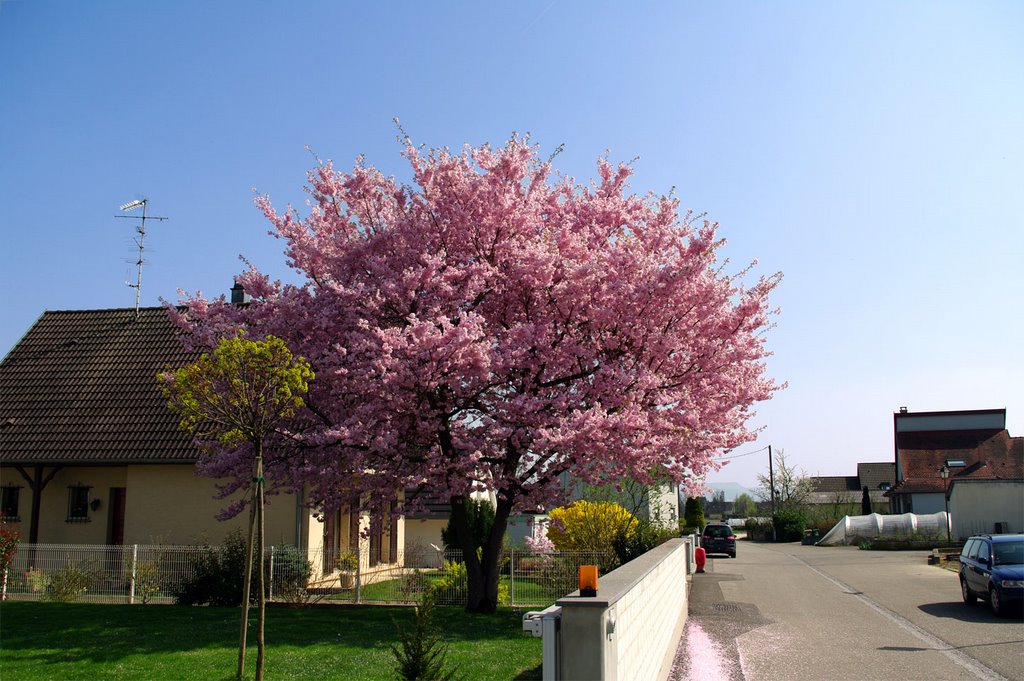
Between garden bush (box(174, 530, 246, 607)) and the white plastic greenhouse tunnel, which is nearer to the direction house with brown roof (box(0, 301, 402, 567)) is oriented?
the garden bush

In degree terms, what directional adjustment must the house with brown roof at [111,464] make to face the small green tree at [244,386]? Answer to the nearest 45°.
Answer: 0° — it already faces it

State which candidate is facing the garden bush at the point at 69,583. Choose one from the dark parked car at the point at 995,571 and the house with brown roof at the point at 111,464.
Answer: the house with brown roof

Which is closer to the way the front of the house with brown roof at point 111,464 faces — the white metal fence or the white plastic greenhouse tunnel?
the white metal fence

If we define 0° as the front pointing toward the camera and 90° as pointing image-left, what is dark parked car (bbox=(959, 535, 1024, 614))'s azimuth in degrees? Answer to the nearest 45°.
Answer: approximately 315°

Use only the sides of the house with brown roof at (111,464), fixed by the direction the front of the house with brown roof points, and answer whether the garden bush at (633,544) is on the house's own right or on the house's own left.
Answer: on the house's own left

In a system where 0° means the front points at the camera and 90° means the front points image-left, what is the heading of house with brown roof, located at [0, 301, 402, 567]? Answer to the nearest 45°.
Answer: approximately 0°

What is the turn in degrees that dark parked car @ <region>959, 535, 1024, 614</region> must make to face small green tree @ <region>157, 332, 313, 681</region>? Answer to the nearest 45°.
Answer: approximately 90° to its right
